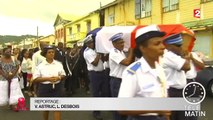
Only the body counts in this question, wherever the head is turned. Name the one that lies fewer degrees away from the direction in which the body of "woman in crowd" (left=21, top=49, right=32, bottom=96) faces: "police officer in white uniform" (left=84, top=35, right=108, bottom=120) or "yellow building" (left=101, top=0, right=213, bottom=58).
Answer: the police officer in white uniform

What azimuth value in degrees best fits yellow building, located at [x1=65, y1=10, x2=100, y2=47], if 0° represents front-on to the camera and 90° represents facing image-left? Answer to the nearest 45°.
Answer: approximately 45°

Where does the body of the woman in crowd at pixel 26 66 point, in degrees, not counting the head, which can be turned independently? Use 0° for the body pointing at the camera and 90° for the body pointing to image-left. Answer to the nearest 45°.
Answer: approximately 315°
